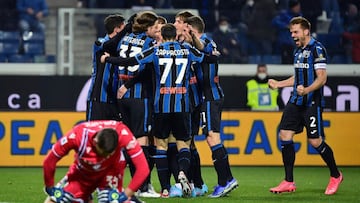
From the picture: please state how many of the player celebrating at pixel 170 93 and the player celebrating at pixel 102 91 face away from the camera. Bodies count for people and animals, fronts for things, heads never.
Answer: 1

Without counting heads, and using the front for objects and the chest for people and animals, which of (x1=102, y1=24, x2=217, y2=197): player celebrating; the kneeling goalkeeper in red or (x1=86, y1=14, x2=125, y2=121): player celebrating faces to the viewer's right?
(x1=86, y1=14, x2=125, y2=121): player celebrating

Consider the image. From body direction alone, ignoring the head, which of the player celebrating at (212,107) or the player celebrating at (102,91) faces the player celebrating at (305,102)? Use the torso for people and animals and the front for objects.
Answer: the player celebrating at (102,91)

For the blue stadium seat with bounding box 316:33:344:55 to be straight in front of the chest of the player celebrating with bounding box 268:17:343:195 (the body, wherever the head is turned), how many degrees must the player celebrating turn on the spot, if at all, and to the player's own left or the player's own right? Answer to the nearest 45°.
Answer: approximately 135° to the player's own right

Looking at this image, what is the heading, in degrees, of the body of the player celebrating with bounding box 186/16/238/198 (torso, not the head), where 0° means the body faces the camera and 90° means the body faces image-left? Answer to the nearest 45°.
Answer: approximately 90°

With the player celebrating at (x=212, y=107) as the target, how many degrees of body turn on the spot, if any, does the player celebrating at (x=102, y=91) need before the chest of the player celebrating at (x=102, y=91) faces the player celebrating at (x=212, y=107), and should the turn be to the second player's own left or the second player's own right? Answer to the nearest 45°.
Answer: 0° — they already face them

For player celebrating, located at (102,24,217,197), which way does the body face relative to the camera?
away from the camera

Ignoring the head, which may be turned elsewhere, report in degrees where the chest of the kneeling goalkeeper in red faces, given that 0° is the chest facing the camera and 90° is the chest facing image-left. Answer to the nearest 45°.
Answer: approximately 0°

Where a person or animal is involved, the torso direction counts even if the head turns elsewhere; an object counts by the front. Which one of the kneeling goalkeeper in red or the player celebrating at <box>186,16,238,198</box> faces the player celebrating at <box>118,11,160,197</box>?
the player celebrating at <box>186,16,238,198</box>

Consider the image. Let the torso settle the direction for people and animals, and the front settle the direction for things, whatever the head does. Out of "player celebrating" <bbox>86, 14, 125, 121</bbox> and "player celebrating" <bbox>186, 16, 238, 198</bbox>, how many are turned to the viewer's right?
1

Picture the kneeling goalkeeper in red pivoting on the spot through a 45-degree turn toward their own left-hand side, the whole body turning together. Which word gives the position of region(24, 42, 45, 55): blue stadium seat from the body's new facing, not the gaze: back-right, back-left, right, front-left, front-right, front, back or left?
back-left

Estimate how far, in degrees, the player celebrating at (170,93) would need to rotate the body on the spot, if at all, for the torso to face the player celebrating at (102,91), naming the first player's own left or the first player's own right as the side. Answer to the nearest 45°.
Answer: approximately 45° to the first player's own left
